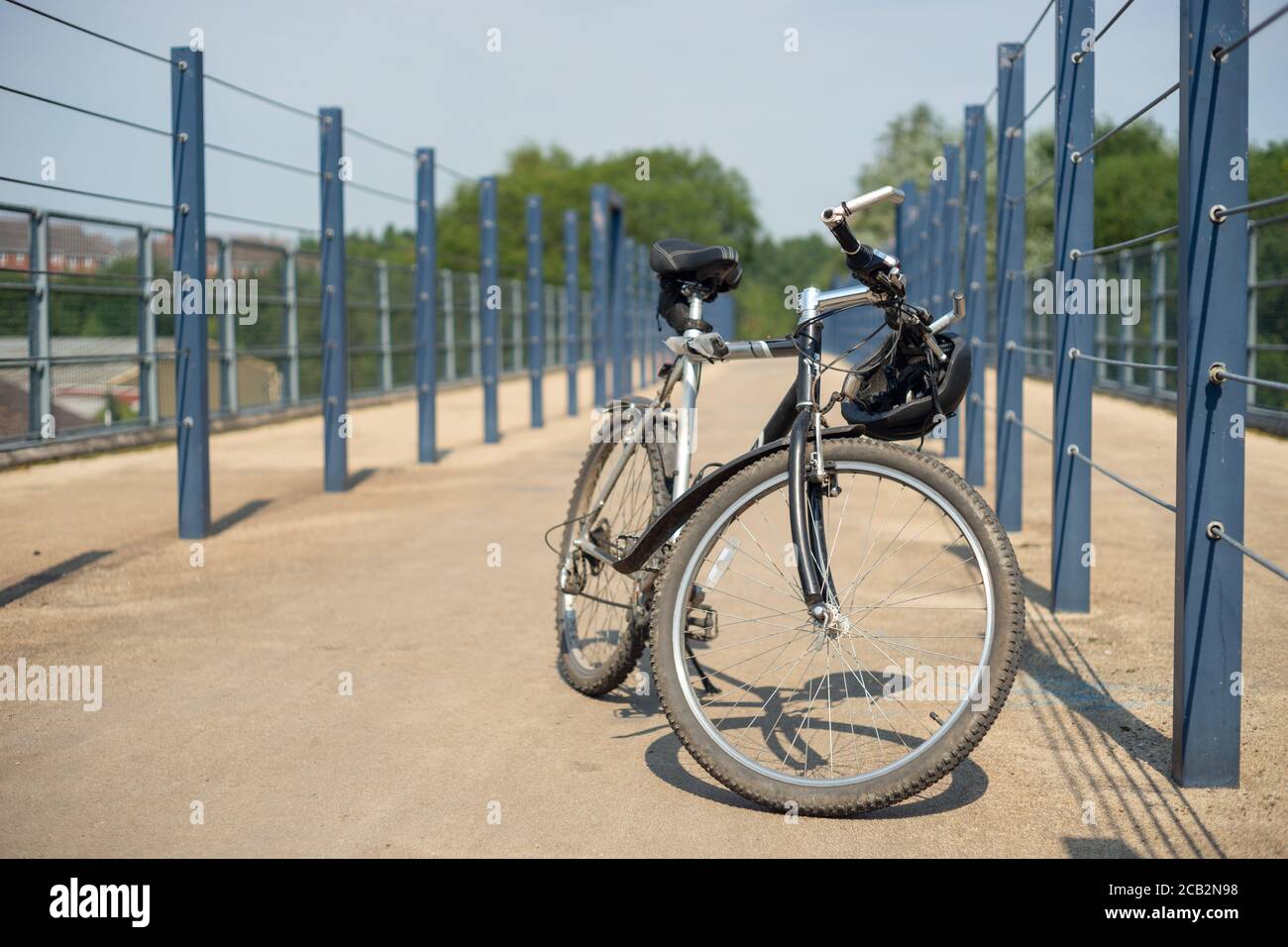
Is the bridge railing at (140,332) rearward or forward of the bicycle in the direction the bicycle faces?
rearward

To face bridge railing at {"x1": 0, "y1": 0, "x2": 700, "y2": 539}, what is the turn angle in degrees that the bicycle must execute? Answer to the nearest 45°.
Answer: approximately 180°

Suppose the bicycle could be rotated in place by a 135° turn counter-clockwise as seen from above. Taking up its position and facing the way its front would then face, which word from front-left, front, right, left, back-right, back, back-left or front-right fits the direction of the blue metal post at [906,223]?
front
